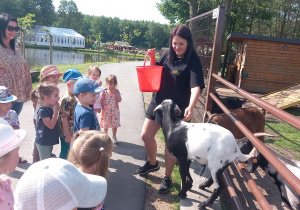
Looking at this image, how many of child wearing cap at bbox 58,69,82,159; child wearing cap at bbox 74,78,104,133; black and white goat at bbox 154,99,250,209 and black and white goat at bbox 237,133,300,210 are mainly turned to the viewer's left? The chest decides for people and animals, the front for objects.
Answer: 2

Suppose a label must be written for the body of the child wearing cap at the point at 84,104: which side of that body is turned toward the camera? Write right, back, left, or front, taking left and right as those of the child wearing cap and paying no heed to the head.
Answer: right

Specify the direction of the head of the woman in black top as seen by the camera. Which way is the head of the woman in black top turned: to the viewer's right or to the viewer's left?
to the viewer's left

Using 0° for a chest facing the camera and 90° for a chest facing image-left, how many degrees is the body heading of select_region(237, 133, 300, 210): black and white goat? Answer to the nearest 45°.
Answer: approximately 90°

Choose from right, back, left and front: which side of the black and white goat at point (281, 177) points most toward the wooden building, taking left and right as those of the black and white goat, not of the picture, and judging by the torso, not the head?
right

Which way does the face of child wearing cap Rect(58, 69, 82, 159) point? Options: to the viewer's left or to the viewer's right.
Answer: to the viewer's right

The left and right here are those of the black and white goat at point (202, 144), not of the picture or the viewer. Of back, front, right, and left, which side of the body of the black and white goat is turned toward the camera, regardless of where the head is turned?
left

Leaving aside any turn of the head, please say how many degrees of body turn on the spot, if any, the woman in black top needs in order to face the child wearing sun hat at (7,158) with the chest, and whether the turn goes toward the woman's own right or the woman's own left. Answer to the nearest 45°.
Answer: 0° — they already face them

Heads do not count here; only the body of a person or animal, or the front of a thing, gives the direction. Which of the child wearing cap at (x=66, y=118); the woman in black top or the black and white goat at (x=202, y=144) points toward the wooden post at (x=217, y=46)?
the child wearing cap

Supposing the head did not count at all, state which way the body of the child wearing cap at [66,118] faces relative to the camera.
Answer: to the viewer's right

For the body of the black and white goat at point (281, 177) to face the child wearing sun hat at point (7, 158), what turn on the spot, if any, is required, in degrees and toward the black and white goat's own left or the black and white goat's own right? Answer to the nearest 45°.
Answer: approximately 45° to the black and white goat's own left
